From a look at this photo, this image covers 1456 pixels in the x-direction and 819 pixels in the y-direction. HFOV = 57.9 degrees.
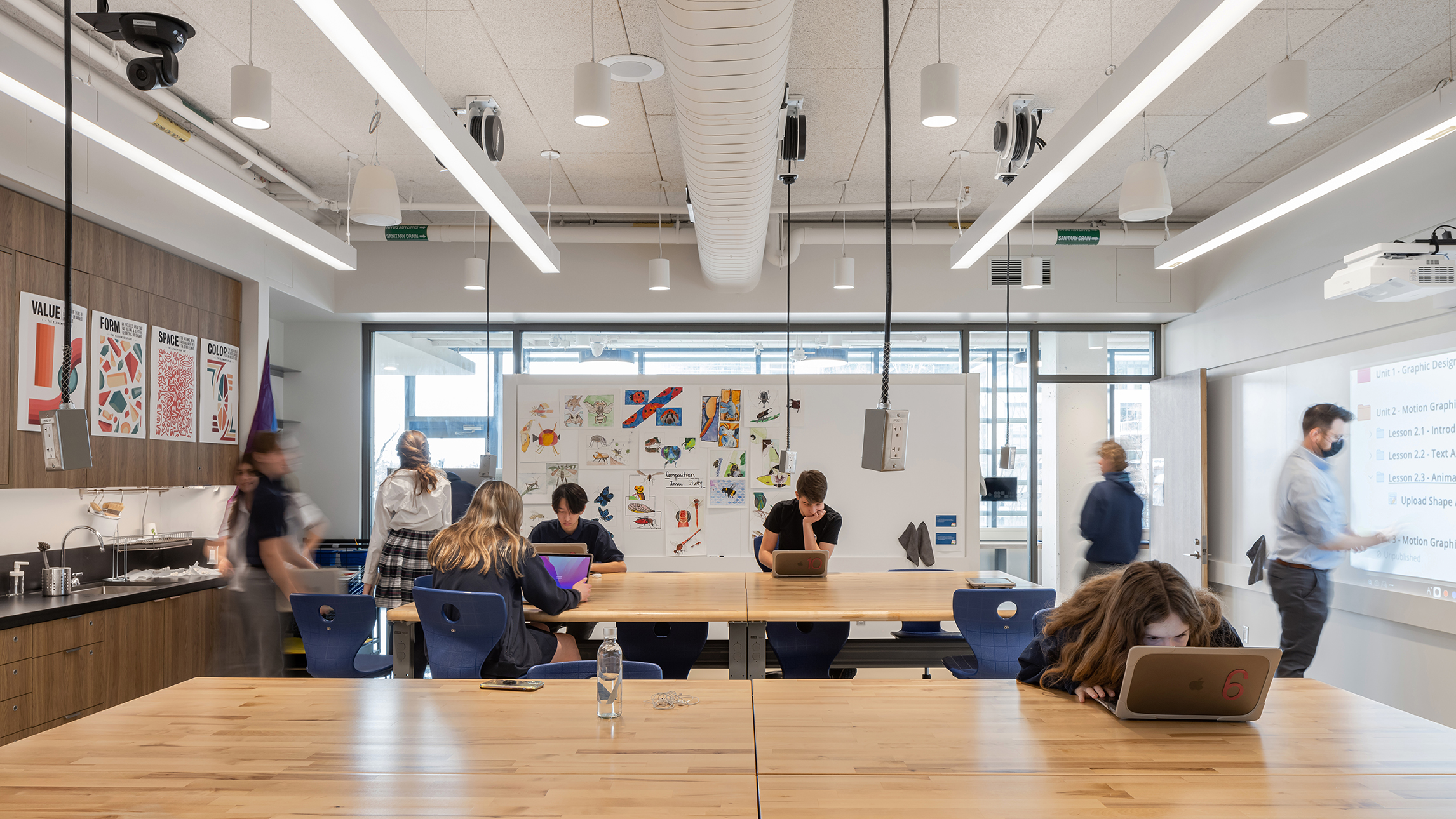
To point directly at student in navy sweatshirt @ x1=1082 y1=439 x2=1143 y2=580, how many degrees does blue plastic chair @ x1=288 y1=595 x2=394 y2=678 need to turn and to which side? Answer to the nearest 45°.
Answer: approximately 45° to its right

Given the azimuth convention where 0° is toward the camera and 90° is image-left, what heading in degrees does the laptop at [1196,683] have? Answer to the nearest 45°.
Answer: approximately 135°

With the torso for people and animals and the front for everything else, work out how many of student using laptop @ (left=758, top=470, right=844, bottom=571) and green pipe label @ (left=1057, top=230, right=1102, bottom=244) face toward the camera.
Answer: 2

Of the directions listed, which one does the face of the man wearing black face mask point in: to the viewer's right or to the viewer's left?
to the viewer's right

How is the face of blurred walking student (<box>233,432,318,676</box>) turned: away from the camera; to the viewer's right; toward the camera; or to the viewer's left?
to the viewer's right

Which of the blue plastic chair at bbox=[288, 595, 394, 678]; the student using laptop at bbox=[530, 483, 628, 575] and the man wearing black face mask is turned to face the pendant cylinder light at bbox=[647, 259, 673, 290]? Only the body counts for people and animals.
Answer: the blue plastic chair

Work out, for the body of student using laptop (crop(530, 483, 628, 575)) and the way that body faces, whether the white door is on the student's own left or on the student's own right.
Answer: on the student's own left

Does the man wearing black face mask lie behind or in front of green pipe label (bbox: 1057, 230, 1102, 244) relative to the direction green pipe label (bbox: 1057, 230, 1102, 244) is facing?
in front

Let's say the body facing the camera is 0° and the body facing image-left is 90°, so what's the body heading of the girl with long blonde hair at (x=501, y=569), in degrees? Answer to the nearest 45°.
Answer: approximately 225°

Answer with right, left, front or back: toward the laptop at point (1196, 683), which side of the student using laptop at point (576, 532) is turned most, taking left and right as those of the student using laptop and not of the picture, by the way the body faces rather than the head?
front

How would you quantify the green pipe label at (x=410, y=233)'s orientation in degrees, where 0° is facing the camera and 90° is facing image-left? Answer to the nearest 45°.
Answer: approximately 0°

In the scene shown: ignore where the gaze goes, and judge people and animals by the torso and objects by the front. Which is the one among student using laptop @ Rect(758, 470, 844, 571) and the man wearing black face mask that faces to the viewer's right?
the man wearing black face mask
